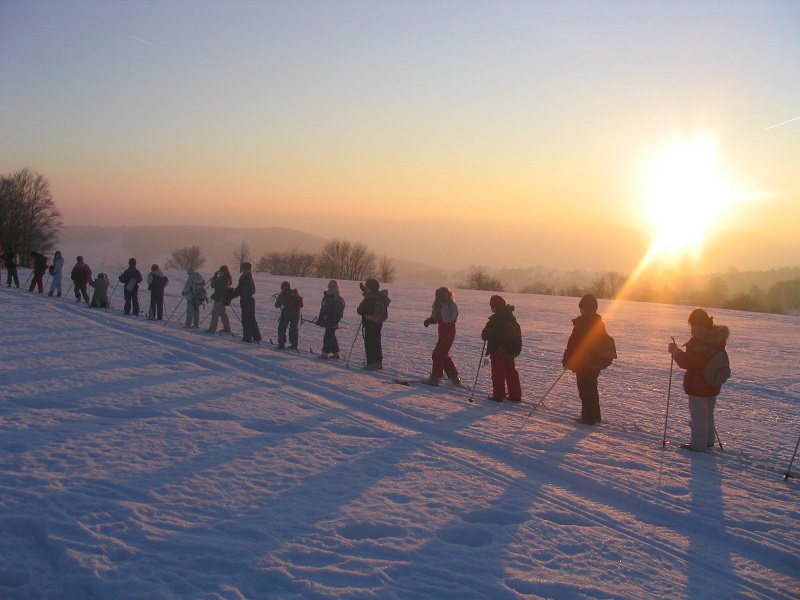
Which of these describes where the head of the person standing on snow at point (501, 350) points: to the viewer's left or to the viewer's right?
to the viewer's left

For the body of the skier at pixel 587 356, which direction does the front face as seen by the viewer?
to the viewer's left

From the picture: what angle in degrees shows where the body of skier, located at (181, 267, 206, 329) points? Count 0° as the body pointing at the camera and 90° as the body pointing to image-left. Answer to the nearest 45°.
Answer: approximately 135°

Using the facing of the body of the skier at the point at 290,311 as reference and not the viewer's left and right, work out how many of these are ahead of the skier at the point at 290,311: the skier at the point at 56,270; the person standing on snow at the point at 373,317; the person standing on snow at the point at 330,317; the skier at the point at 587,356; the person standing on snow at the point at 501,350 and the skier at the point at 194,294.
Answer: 2

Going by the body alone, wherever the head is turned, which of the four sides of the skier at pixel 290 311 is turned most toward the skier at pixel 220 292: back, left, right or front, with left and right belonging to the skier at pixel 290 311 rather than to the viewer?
front

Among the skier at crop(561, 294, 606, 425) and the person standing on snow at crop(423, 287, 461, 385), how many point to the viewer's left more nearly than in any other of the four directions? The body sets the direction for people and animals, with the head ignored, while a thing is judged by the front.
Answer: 2

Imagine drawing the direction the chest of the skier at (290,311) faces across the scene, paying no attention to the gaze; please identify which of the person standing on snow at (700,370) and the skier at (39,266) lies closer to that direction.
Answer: the skier

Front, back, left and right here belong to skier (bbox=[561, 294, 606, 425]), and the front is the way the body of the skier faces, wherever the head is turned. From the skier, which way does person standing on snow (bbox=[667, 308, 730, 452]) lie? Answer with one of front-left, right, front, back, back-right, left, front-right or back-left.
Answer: back-left

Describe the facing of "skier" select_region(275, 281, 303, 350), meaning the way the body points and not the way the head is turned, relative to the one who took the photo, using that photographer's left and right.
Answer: facing away from the viewer and to the left of the viewer

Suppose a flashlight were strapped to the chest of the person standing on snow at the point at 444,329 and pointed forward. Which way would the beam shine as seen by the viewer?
to the viewer's left

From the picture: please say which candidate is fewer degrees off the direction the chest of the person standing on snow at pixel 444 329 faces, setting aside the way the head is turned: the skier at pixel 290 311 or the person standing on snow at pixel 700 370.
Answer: the skier

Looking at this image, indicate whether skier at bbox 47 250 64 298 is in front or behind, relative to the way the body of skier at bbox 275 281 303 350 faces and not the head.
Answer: in front

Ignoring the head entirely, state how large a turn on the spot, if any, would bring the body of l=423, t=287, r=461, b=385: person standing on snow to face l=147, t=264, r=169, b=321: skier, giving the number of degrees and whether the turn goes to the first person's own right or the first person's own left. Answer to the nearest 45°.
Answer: approximately 45° to the first person's own right

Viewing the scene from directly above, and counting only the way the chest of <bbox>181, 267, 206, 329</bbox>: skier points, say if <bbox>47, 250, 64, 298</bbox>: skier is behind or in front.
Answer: in front
